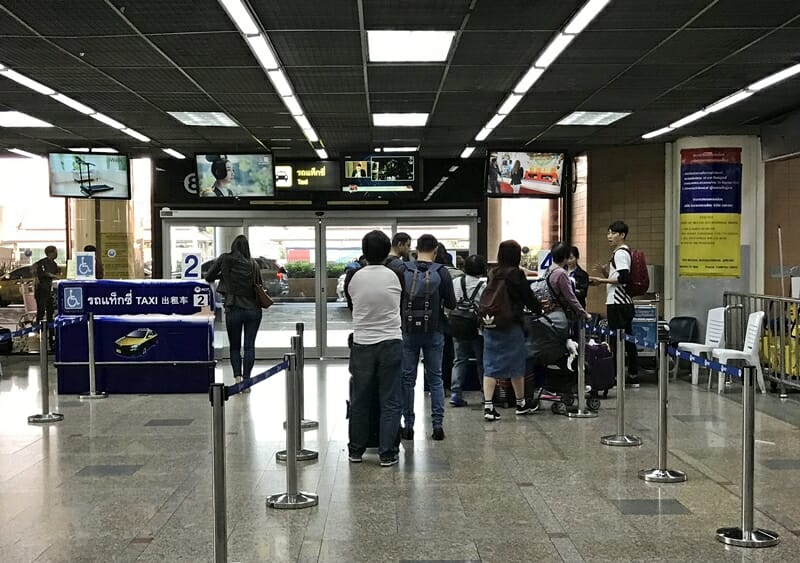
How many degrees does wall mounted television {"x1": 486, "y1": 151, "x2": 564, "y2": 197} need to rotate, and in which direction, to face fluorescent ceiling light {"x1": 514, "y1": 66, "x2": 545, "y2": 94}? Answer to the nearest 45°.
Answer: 0° — it already faces it

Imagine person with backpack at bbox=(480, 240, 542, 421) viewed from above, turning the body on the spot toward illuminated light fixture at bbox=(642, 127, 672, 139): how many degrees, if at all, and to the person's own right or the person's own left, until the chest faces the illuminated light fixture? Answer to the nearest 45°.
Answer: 0° — they already face it

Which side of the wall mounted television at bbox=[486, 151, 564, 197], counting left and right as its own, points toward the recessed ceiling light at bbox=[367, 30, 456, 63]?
front

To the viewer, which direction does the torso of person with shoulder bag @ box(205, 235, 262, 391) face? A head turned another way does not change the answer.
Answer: away from the camera

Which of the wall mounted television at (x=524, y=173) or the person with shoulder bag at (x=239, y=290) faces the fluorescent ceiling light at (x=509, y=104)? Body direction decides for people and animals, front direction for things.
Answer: the wall mounted television

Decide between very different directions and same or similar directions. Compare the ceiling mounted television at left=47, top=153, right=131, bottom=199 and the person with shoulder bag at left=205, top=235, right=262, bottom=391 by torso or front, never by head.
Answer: very different directions

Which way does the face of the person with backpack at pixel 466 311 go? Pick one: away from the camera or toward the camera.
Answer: away from the camera

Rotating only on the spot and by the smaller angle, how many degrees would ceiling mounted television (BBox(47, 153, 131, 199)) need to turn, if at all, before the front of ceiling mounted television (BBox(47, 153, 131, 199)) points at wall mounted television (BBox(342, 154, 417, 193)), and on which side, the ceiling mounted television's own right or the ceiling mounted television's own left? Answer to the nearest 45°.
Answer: approximately 90° to the ceiling mounted television's own left

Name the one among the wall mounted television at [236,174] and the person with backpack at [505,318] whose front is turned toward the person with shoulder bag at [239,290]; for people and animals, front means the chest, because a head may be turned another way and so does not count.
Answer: the wall mounted television

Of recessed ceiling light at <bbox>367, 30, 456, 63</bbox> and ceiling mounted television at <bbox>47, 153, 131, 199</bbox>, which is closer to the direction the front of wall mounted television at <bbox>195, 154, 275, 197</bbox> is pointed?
the recessed ceiling light

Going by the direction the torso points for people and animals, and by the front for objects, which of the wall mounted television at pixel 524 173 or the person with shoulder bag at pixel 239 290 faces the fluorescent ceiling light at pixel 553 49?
the wall mounted television

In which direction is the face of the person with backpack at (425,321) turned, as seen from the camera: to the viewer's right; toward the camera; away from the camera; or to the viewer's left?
away from the camera

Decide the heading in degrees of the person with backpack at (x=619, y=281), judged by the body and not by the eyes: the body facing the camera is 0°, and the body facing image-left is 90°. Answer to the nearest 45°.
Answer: approximately 90°

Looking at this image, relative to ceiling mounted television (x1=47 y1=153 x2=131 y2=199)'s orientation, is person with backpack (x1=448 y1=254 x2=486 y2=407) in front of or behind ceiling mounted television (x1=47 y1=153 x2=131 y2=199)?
in front
